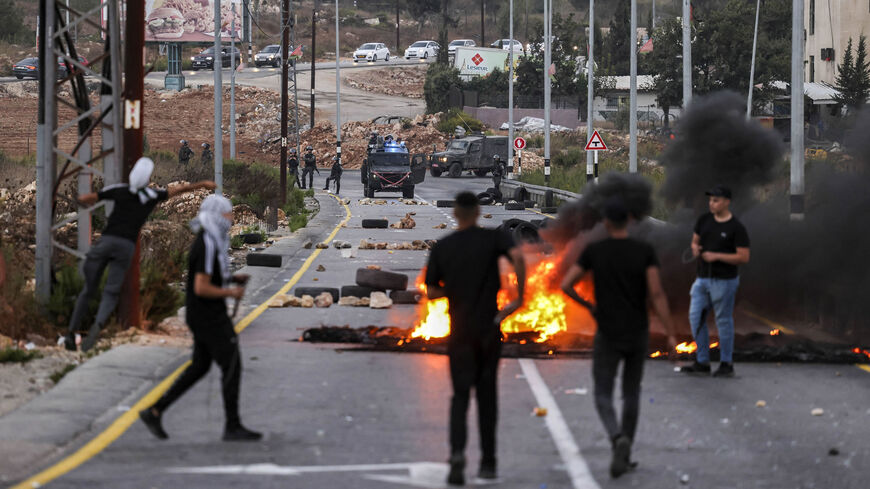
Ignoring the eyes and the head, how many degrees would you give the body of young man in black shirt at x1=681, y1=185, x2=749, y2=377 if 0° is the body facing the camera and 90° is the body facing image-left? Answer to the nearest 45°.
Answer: approximately 45°

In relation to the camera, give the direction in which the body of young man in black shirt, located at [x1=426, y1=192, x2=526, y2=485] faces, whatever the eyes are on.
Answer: away from the camera

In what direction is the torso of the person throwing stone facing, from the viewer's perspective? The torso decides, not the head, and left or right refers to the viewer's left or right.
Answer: facing away from the viewer and to the right of the viewer

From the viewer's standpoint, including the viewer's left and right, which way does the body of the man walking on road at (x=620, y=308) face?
facing away from the viewer

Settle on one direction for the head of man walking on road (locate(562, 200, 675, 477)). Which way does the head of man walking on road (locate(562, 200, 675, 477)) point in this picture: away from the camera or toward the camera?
away from the camera

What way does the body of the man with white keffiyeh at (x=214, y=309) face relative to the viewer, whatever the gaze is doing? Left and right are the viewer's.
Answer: facing to the right of the viewer
